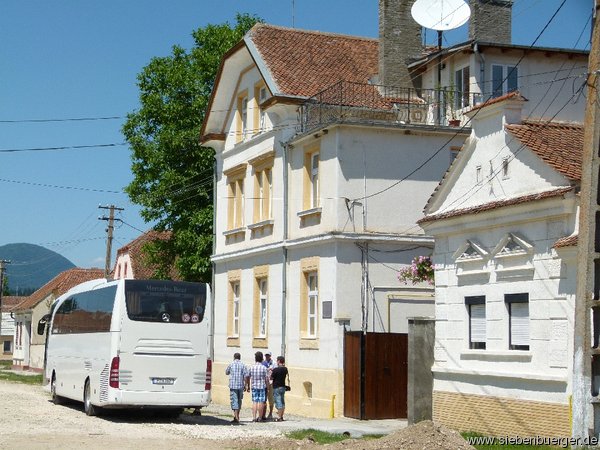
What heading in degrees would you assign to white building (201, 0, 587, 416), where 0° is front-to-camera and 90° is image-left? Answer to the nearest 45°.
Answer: approximately 45°

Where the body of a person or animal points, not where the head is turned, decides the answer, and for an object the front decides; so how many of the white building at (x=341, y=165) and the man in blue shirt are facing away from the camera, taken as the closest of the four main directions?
1

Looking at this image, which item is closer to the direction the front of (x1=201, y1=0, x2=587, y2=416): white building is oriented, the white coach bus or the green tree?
the white coach bus

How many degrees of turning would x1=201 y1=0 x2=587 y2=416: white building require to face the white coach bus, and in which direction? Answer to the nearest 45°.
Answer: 0° — it already faces it

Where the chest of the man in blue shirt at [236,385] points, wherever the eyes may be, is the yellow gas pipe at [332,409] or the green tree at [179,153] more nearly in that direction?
the green tree

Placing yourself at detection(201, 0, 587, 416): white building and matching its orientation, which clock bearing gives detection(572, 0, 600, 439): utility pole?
The utility pole is roughly at 10 o'clock from the white building.

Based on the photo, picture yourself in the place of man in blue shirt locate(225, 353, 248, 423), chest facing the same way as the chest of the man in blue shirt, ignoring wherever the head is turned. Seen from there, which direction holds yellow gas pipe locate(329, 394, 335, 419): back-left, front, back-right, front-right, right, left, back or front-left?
front-right

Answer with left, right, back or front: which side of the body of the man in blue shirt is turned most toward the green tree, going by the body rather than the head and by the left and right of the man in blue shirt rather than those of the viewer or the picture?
front

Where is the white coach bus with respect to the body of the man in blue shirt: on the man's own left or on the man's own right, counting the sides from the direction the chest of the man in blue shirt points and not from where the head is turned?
on the man's own left

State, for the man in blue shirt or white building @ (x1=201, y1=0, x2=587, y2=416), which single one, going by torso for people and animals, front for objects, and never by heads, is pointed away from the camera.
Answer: the man in blue shirt

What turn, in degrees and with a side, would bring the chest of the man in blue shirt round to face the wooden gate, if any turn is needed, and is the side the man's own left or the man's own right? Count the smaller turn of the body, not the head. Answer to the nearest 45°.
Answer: approximately 90° to the man's own right

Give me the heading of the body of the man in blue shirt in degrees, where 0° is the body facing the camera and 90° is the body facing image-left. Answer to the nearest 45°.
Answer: approximately 180°

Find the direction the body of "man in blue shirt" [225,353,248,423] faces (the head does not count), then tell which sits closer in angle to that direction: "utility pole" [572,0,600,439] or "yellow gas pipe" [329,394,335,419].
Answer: the yellow gas pipe
